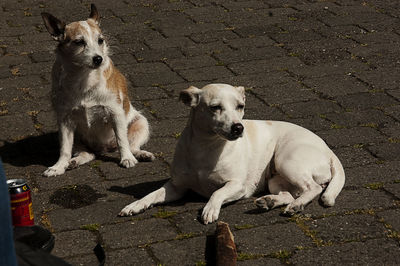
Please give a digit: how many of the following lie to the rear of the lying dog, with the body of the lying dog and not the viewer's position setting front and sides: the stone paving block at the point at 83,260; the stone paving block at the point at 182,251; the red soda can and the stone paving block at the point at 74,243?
0

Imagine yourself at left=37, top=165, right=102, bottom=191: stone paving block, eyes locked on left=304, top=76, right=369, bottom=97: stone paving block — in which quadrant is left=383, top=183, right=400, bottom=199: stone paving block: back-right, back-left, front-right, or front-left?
front-right

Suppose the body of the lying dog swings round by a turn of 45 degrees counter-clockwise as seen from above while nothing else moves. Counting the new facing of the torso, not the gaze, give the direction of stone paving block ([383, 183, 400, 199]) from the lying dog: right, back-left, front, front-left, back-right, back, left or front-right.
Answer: left

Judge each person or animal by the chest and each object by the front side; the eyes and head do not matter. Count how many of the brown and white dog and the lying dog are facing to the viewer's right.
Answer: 0

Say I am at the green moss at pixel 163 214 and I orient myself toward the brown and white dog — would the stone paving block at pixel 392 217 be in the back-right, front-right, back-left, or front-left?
back-right

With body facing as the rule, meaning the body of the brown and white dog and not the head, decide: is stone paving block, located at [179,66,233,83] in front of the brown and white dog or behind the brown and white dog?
behind

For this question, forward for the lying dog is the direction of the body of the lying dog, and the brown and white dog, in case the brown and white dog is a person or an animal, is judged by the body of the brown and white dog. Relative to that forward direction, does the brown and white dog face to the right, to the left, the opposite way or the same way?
the same way

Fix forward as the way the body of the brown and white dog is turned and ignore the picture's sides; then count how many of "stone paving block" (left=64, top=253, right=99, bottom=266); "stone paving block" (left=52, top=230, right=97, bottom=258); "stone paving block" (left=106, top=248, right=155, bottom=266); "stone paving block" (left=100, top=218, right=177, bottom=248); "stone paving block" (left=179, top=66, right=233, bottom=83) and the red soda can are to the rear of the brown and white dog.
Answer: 1

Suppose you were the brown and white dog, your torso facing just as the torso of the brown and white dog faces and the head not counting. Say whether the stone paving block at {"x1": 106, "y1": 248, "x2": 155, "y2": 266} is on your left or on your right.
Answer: on your left

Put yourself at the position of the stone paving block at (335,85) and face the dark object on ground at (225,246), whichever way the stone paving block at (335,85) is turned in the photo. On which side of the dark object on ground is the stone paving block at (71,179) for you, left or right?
right

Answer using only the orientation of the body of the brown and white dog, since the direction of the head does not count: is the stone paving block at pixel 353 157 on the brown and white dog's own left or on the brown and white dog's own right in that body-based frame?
on the brown and white dog's own left

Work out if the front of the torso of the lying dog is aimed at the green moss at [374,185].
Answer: no

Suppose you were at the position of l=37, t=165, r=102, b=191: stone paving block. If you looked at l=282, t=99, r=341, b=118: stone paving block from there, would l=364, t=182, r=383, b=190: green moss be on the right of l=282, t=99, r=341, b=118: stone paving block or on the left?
right

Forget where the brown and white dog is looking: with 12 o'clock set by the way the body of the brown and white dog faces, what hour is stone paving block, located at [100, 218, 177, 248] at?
The stone paving block is roughly at 10 o'clock from the brown and white dog.

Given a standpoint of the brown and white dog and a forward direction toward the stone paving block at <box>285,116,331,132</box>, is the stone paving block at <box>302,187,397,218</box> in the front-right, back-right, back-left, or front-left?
front-right

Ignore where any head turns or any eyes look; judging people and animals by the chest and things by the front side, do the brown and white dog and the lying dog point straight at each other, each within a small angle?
no

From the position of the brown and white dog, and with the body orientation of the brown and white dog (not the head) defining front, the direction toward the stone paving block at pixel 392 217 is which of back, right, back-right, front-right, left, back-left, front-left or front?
left

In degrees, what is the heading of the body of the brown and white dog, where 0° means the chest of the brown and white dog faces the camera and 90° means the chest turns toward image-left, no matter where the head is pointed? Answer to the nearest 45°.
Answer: approximately 45°

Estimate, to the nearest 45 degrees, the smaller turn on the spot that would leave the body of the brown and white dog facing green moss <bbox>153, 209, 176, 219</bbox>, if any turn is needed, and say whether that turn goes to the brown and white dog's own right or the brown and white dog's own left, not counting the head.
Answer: approximately 45° to the brown and white dog's own left

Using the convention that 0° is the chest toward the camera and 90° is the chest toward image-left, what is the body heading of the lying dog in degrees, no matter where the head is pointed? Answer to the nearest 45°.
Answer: approximately 45°
